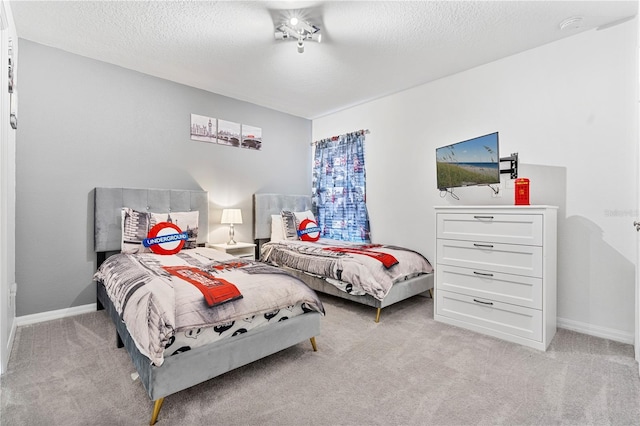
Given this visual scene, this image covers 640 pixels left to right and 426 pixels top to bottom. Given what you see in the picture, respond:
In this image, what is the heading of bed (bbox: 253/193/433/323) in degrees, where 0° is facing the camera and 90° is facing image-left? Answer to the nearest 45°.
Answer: approximately 315°

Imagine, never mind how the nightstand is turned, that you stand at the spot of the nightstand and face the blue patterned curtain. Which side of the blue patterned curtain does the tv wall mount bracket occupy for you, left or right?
right

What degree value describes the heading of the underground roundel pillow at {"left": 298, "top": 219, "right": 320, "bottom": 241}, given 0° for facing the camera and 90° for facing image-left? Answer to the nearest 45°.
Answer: approximately 315°

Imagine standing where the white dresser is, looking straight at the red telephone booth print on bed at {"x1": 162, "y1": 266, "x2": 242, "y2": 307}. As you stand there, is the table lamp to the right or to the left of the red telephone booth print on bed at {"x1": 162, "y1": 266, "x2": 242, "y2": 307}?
right

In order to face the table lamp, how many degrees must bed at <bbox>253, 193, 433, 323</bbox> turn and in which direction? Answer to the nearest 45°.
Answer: approximately 135° to its right
